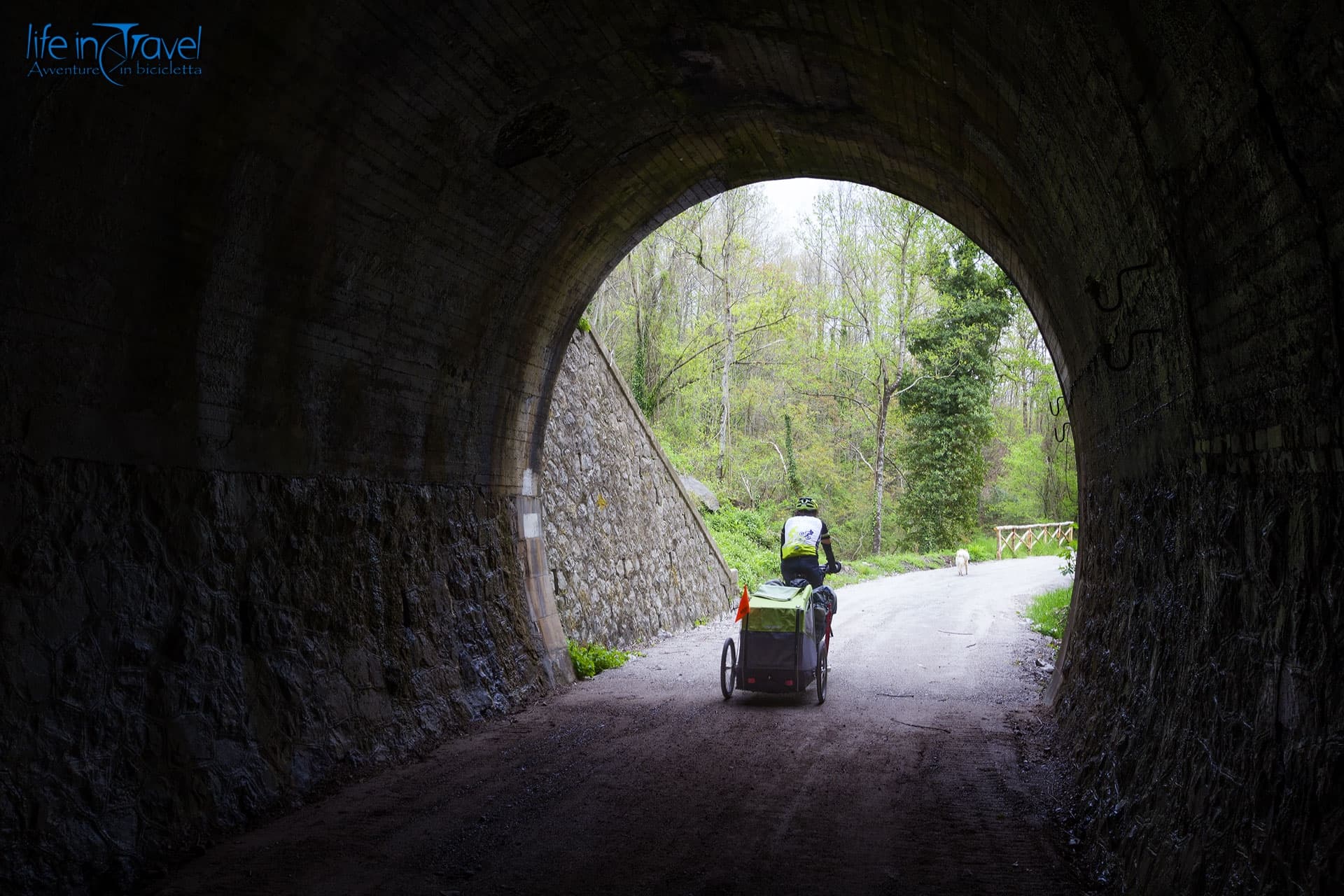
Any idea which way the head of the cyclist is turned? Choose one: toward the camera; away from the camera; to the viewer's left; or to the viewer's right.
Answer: away from the camera

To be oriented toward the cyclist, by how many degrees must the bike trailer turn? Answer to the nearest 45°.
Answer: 0° — it already faces them

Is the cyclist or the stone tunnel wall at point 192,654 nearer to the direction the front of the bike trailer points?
the cyclist

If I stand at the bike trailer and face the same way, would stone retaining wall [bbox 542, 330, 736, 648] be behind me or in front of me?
in front

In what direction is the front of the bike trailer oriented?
away from the camera

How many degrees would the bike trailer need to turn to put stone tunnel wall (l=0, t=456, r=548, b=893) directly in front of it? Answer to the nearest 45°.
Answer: approximately 135° to its left

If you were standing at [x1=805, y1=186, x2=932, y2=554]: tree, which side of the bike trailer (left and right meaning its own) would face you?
front

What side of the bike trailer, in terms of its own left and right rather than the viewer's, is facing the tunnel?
back

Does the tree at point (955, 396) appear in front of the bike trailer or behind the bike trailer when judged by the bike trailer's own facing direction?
in front
